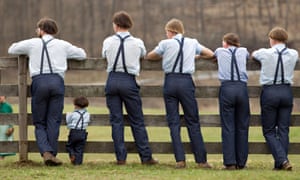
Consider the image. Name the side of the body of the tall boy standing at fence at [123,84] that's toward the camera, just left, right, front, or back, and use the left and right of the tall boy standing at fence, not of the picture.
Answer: back

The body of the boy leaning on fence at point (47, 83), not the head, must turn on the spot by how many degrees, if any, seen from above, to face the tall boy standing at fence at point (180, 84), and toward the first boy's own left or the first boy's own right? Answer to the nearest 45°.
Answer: approximately 90° to the first boy's own right

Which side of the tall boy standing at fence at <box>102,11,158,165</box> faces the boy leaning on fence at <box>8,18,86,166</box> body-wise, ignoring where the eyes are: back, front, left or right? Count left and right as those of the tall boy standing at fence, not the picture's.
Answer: left

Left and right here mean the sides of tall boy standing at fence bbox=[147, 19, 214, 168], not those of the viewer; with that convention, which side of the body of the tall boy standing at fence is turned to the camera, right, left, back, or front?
back

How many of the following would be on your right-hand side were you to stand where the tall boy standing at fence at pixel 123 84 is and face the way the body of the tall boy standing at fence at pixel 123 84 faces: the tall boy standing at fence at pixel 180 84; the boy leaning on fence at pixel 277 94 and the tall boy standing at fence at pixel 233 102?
3

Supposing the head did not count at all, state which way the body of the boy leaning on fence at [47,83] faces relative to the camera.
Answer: away from the camera

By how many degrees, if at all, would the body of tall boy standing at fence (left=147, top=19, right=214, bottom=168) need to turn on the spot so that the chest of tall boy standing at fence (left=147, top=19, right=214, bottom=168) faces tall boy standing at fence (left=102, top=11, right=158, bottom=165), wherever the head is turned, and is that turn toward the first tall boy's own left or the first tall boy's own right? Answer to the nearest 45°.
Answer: approximately 90° to the first tall boy's own left

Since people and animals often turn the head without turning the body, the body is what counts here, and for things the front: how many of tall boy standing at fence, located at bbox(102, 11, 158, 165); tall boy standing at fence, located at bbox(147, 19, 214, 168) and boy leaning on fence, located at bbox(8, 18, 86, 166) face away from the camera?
3

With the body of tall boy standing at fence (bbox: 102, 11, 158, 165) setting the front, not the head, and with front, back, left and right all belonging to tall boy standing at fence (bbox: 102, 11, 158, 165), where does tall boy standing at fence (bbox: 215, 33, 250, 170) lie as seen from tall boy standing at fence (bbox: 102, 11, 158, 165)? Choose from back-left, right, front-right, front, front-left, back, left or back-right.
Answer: right

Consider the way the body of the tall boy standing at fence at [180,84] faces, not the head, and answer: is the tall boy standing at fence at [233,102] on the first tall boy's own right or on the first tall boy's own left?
on the first tall boy's own right

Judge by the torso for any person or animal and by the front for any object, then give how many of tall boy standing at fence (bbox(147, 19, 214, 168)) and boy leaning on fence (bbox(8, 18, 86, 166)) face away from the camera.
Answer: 2
